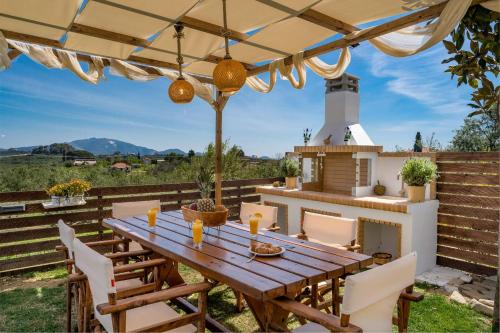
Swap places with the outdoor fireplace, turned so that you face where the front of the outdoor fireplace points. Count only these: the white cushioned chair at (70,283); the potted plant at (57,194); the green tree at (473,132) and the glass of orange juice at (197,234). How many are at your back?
1

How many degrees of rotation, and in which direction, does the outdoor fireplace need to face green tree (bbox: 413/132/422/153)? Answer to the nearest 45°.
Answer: approximately 180°

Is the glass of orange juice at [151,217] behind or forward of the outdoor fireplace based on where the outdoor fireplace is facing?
forward

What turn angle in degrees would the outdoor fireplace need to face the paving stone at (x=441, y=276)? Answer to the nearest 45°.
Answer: approximately 90° to its left

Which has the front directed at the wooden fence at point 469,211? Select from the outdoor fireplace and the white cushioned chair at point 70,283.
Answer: the white cushioned chair

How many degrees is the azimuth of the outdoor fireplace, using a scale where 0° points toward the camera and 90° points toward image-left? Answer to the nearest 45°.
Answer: approximately 45°

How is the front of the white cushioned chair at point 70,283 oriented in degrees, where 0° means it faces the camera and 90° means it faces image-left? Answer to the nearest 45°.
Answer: approximately 270°

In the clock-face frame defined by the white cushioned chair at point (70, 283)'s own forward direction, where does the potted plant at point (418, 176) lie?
The potted plant is roughly at 12 o'clock from the white cushioned chair.

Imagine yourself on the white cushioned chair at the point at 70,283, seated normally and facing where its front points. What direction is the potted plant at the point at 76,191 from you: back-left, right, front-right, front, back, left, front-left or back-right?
left

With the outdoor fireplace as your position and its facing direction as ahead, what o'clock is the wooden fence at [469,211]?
The wooden fence is roughly at 8 o'clock from the outdoor fireplace.

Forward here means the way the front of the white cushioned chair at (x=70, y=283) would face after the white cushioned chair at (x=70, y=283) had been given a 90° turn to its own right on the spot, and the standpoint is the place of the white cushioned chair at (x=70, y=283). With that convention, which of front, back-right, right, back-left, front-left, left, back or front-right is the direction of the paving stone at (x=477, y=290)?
left

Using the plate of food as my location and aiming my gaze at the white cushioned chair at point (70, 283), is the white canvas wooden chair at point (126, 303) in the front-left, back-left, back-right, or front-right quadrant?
front-left

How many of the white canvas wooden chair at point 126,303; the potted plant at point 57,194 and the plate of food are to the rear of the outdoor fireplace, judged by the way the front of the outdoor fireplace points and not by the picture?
0

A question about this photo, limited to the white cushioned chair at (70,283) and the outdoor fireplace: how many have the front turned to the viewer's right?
1

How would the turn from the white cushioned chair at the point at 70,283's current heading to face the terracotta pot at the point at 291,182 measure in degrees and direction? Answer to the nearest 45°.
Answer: approximately 45° to its left

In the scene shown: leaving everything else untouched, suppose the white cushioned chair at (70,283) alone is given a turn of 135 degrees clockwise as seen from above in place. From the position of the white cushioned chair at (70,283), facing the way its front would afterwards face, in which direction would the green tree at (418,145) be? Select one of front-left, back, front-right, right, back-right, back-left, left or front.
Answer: back-left

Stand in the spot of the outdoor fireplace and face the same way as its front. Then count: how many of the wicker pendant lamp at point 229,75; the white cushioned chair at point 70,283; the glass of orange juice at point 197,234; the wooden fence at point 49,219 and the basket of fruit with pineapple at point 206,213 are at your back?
0

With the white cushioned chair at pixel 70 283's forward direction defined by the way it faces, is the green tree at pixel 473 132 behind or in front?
in front

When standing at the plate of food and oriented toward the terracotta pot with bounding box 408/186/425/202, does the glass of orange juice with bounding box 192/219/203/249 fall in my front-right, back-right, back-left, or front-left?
back-left
